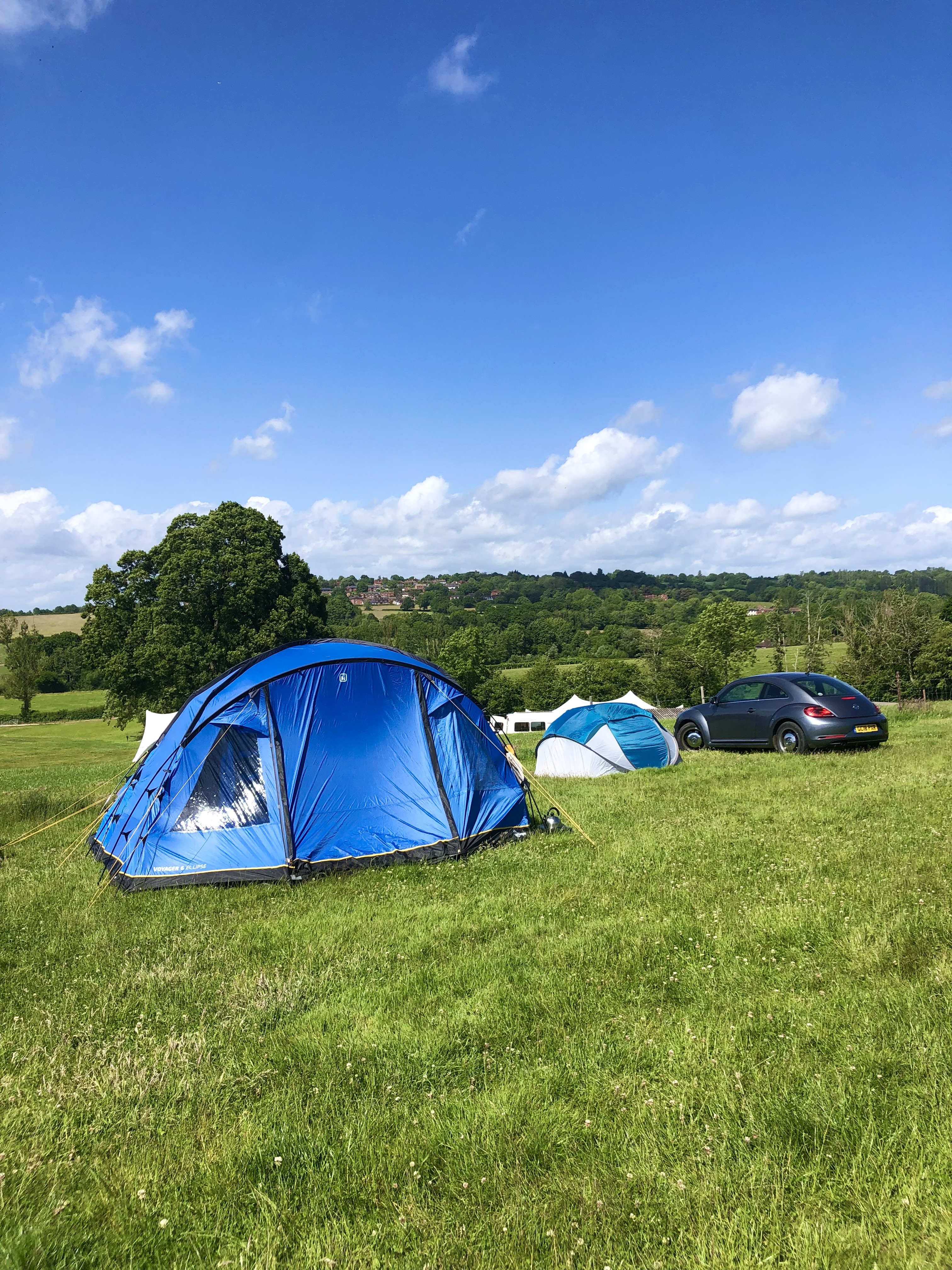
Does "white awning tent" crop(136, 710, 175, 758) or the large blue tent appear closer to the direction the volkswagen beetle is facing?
the white awning tent

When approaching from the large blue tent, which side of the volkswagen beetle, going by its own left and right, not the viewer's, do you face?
left

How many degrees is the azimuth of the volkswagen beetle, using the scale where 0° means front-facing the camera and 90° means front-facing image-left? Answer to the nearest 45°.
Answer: approximately 135°

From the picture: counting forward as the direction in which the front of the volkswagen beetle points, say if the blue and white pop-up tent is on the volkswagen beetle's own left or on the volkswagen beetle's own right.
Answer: on the volkswagen beetle's own left

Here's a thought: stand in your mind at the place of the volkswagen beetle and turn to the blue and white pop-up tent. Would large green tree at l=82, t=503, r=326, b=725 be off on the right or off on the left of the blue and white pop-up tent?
right

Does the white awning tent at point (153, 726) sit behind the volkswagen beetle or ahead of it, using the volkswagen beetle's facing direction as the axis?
ahead
